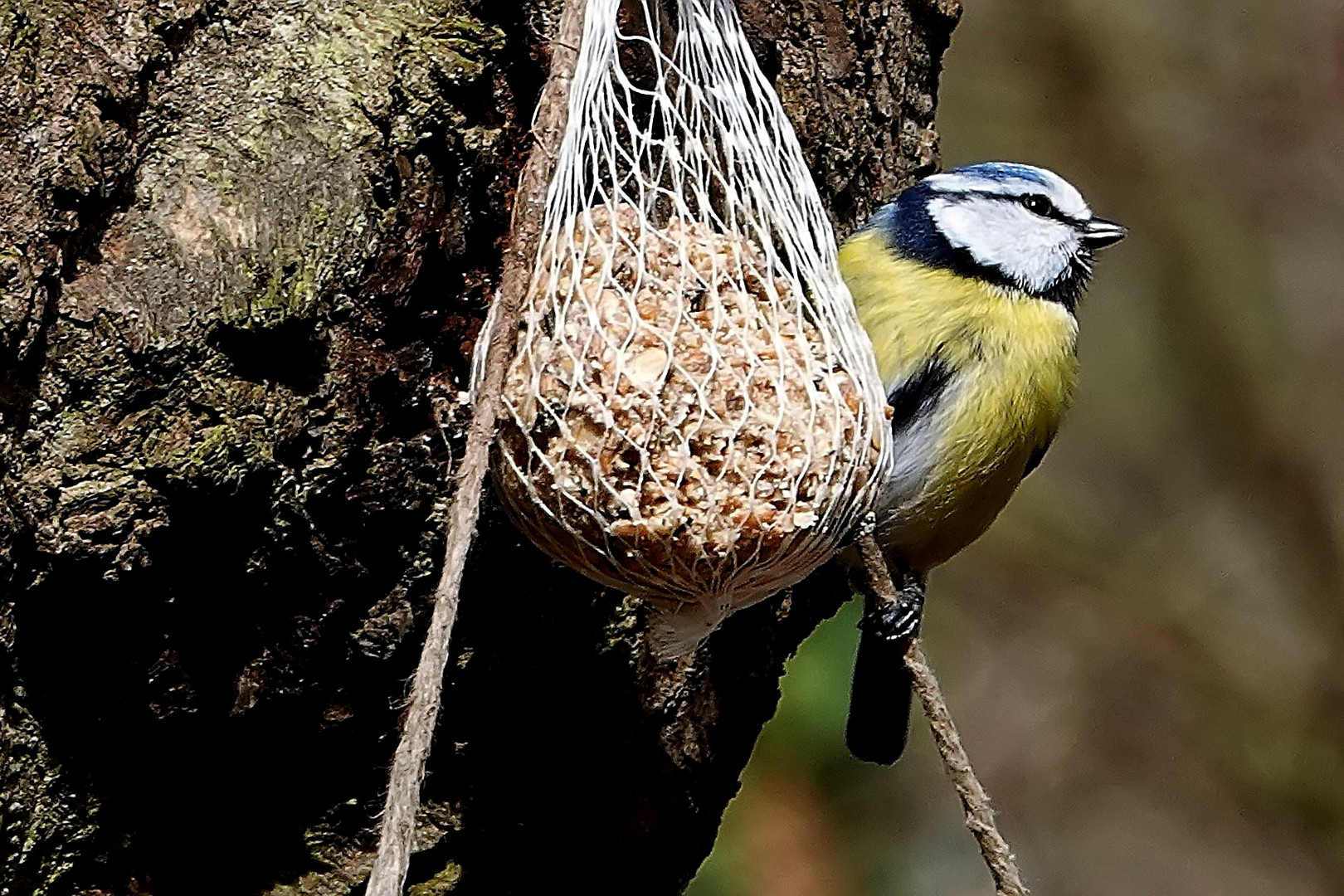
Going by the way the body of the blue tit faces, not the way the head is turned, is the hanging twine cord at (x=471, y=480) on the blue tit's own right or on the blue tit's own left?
on the blue tit's own right

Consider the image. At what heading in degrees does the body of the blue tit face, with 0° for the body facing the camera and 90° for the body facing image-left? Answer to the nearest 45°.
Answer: approximately 315°
